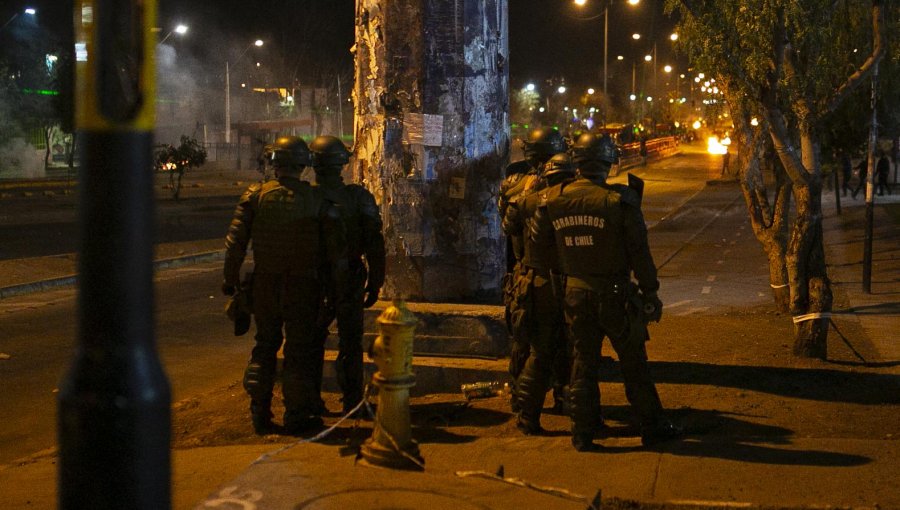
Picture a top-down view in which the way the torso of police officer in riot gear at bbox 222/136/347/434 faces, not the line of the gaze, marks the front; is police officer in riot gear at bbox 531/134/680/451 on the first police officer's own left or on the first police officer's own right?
on the first police officer's own right

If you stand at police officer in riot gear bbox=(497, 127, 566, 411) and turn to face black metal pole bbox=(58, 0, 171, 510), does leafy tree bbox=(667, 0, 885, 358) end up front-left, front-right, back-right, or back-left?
back-left

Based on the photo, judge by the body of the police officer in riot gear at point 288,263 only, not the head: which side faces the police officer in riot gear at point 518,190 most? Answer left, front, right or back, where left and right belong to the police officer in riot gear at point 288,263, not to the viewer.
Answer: right

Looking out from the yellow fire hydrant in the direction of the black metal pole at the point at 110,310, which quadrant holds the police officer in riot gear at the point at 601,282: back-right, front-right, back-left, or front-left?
back-left

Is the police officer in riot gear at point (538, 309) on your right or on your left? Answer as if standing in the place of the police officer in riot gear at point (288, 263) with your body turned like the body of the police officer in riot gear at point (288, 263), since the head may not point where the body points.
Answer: on your right

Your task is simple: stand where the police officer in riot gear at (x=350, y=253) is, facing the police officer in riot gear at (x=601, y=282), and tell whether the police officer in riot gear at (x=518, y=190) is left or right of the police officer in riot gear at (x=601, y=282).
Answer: left

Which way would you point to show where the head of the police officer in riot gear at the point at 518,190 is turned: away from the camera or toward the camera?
away from the camera

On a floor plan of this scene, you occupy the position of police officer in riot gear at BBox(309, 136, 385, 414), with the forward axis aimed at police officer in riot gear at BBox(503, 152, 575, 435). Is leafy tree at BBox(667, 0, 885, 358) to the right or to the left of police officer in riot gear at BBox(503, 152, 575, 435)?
left

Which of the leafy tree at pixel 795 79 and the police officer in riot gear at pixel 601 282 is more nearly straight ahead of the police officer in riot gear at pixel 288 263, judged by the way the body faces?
the leafy tree

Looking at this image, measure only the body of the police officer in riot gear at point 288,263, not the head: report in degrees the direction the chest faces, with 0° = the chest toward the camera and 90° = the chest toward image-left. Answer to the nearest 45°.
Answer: approximately 180°

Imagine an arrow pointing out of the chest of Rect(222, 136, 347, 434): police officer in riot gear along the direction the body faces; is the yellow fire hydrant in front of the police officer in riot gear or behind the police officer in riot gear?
behind

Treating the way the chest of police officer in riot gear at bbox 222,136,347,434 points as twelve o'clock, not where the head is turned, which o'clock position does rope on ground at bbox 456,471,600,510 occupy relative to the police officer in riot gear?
The rope on ground is roughly at 5 o'clock from the police officer in riot gear.
